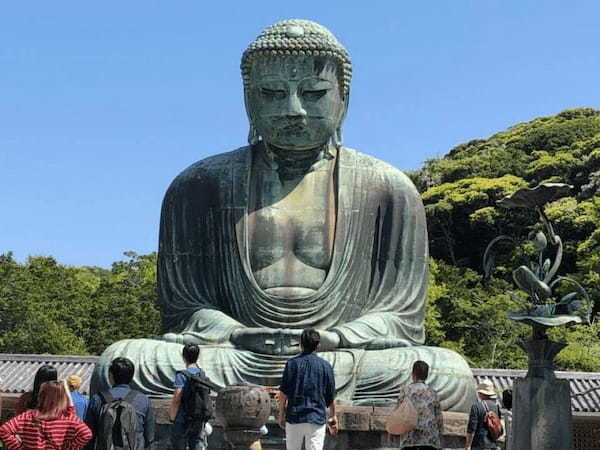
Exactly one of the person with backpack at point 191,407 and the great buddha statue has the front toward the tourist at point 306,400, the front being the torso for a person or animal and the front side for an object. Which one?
the great buddha statue

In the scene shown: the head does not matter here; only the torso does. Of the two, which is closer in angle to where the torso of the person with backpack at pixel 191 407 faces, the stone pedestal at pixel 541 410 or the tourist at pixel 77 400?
the tourist

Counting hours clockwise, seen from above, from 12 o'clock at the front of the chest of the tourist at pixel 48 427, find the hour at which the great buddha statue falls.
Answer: The great buddha statue is roughly at 1 o'clock from the tourist.

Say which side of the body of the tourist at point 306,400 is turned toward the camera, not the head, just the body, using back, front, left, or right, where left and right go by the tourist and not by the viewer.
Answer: back

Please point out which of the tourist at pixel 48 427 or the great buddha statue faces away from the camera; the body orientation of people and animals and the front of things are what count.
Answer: the tourist

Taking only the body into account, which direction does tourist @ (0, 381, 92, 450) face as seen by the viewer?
away from the camera

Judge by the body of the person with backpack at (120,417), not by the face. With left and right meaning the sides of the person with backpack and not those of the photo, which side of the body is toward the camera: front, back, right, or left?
back

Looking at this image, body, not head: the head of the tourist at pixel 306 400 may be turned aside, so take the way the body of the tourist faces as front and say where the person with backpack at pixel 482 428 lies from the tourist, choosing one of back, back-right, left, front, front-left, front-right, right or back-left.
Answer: front-right

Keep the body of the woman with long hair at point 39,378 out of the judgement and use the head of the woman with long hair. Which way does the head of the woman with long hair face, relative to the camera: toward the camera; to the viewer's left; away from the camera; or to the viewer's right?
away from the camera

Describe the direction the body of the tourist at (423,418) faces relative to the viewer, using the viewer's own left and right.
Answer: facing away from the viewer and to the left of the viewer

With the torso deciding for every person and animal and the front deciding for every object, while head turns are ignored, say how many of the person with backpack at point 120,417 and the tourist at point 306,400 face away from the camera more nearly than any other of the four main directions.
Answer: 2

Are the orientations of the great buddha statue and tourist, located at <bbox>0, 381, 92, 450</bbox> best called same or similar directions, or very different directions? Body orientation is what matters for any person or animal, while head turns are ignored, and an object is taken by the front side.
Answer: very different directions

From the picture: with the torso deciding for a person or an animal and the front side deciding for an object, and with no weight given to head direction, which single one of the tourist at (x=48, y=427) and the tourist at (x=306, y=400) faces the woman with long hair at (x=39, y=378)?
the tourist at (x=48, y=427)

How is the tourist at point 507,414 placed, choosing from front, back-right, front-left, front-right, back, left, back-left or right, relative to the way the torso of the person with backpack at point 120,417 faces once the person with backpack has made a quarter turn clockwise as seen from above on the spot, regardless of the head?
front-left

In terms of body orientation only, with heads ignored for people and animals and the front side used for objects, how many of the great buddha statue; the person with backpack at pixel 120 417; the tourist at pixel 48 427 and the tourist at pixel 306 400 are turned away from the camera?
3

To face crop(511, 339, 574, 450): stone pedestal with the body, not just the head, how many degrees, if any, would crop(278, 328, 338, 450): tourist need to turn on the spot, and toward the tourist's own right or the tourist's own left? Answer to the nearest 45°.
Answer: approximately 45° to the tourist's own right

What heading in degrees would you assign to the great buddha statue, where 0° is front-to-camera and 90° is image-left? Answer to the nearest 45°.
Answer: approximately 0°

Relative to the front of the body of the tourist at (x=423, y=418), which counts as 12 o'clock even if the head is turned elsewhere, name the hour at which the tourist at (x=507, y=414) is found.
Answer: the tourist at (x=507, y=414) is roughly at 2 o'clock from the tourist at (x=423, y=418).

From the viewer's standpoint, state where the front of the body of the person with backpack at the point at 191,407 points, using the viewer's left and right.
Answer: facing away from the viewer and to the left of the viewer
